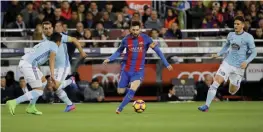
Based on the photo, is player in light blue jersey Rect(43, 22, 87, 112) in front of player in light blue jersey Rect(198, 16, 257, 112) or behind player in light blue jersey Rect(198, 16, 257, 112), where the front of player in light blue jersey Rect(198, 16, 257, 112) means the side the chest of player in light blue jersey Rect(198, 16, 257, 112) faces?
in front

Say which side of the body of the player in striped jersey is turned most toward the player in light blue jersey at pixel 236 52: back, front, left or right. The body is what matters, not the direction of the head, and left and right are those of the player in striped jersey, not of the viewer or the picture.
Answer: left

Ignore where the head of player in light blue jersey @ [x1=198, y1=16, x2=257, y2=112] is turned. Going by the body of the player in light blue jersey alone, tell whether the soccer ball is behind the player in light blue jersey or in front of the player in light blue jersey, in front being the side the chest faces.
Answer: in front

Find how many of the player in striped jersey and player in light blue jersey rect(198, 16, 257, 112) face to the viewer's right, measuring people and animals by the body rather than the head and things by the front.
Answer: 0

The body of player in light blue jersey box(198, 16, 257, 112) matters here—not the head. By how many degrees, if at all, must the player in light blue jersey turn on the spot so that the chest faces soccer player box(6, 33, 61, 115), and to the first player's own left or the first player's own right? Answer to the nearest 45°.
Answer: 0° — they already face them

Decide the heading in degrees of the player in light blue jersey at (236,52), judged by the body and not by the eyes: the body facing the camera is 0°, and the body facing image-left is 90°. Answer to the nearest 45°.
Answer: approximately 45°

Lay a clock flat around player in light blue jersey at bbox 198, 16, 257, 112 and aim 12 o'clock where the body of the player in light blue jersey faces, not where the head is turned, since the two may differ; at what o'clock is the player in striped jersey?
The player in striped jersey is roughly at 1 o'clock from the player in light blue jersey.

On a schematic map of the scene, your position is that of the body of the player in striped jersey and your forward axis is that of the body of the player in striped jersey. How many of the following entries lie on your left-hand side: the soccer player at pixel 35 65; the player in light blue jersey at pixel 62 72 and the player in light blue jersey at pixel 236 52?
1
